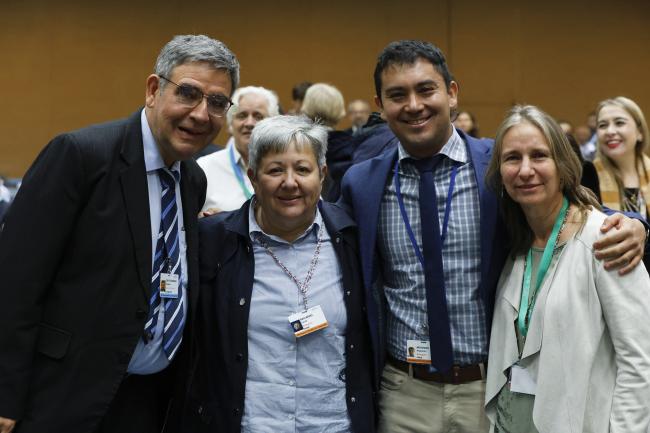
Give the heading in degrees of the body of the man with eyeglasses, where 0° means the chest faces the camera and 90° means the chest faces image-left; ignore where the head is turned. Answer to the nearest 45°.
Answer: approximately 315°

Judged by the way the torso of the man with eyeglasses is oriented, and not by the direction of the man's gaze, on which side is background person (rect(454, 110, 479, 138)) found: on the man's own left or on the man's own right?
on the man's own left

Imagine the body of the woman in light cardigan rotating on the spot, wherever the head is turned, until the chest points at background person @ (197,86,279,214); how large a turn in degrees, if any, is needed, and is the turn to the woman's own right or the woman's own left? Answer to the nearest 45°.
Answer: approximately 90° to the woman's own right

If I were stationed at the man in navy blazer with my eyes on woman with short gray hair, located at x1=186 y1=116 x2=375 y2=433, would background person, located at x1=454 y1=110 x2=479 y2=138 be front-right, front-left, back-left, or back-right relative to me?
back-right

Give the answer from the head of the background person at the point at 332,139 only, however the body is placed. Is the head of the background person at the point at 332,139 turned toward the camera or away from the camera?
away from the camera

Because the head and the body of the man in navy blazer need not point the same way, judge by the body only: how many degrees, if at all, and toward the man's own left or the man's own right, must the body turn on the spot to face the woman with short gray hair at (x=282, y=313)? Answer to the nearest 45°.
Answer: approximately 45° to the man's own right

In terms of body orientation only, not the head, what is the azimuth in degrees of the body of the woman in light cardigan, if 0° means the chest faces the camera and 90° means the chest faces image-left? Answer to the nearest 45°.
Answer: approximately 45°

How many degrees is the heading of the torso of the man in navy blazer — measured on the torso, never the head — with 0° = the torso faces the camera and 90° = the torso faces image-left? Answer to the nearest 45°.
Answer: approximately 0°

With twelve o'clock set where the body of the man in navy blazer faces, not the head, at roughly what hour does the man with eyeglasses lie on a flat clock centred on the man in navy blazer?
The man with eyeglasses is roughly at 2 o'clock from the man in navy blazer.
